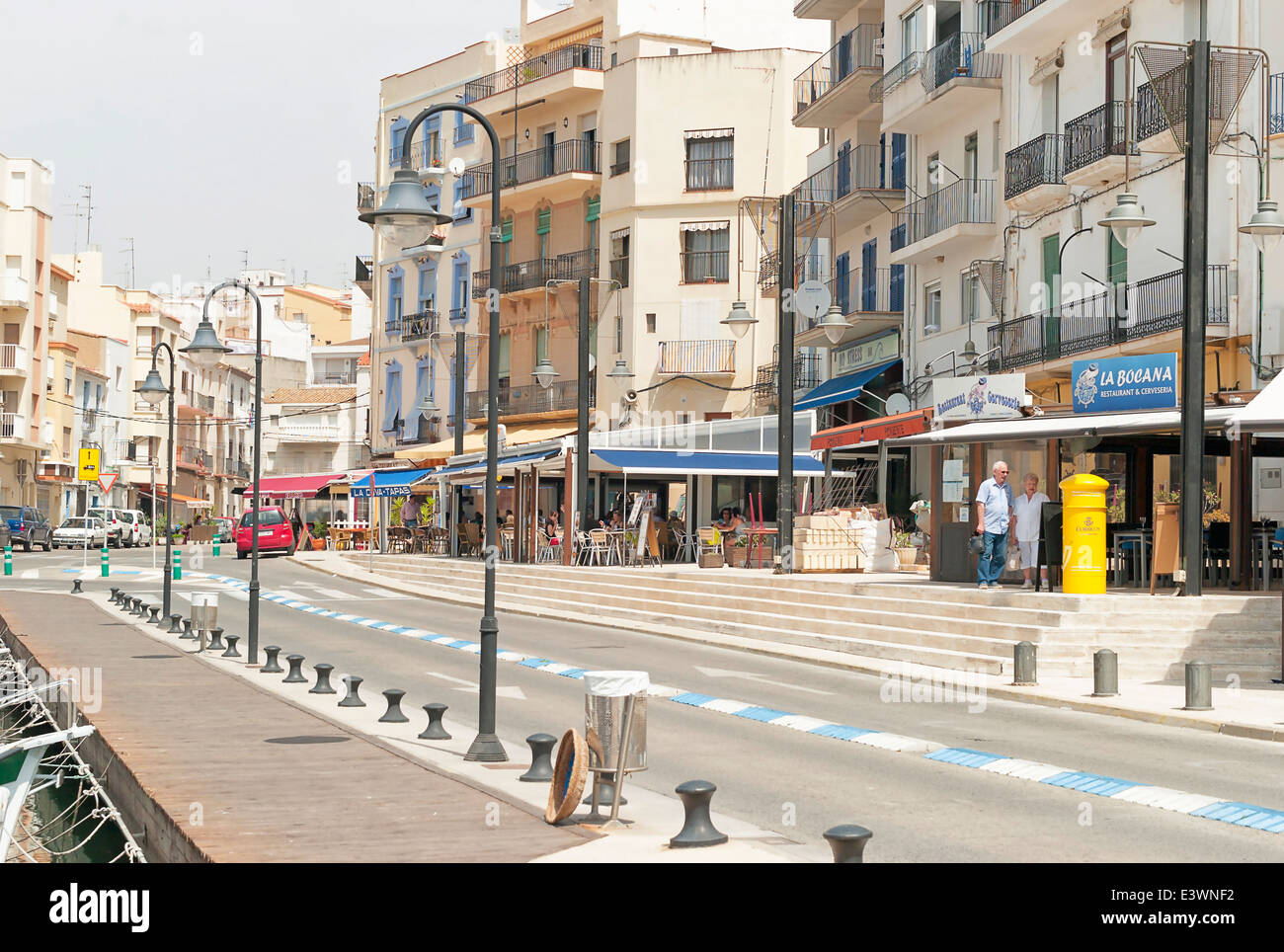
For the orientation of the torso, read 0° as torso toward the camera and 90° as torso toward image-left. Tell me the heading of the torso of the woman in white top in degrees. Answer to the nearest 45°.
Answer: approximately 0°

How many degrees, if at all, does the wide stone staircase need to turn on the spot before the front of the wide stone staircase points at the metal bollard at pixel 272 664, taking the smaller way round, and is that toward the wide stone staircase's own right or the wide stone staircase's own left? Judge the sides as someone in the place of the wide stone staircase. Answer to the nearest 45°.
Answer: approximately 45° to the wide stone staircase's own right

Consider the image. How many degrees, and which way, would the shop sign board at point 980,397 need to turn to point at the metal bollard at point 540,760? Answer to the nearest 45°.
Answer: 0° — it already faces it

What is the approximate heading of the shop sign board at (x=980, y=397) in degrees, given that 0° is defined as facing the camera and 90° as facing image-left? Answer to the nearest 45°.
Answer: approximately 0°

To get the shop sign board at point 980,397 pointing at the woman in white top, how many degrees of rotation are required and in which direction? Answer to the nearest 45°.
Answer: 0° — it already faces them

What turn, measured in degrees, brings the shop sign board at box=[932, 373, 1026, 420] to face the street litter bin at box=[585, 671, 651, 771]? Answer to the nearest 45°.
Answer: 0° — it already faces it

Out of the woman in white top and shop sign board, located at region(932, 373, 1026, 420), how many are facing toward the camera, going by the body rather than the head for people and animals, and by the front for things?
2

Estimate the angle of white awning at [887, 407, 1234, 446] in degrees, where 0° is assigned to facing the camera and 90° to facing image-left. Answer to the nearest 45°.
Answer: approximately 45°

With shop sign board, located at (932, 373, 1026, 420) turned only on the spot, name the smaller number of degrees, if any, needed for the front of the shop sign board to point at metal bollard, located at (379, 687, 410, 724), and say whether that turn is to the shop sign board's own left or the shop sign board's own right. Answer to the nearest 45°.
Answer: approximately 45° to the shop sign board's own right
